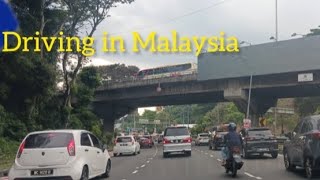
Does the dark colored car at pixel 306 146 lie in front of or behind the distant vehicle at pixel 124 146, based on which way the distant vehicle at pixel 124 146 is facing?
behind

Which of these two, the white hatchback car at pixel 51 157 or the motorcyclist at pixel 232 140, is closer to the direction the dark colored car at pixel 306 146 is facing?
the motorcyclist

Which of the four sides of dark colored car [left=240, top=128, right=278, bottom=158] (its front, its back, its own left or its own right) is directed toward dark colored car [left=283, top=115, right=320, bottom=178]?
back

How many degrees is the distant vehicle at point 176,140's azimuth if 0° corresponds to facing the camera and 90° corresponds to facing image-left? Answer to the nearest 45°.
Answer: approximately 180°

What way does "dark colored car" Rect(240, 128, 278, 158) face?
away from the camera

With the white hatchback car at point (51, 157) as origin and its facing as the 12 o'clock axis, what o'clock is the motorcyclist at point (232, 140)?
The motorcyclist is roughly at 1 o'clock from the white hatchback car.

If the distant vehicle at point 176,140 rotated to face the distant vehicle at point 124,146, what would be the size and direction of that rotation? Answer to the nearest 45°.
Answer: approximately 45° to its left

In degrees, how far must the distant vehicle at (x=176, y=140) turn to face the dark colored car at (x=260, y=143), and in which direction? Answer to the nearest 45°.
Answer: approximately 135° to its right

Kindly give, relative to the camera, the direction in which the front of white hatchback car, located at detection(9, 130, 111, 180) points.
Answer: facing away from the viewer and to the right of the viewer

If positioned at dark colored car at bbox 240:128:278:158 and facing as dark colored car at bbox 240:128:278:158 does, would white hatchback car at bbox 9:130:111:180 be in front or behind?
behind

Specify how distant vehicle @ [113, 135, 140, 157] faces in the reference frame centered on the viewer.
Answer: facing away from the viewer

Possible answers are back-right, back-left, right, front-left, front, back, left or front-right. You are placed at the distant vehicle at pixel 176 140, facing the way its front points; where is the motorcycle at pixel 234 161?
back
